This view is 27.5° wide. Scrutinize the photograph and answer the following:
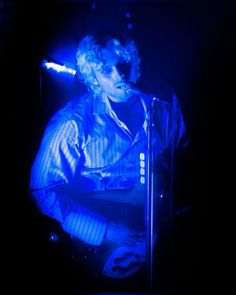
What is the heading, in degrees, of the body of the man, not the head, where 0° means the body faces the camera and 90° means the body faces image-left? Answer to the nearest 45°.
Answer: approximately 315°

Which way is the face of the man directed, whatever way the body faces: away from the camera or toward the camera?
toward the camera
